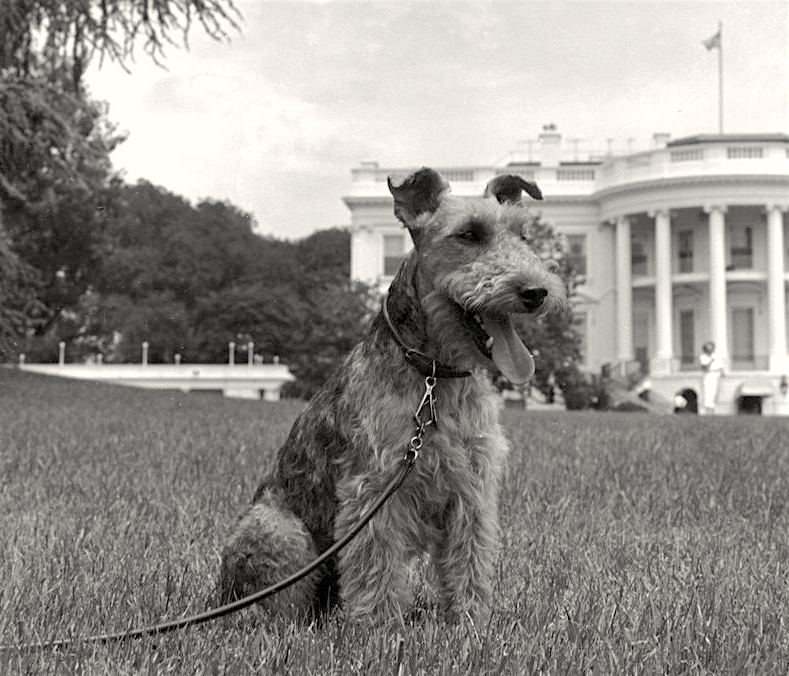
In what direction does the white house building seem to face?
toward the camera

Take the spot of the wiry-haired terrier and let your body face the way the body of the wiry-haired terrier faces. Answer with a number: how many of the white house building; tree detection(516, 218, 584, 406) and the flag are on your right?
0

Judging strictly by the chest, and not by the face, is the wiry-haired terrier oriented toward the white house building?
no

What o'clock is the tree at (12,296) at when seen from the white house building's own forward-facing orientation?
The tree is roughly at 1 o'clock from the white house building.

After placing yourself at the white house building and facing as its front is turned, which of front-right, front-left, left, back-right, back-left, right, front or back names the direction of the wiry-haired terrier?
front

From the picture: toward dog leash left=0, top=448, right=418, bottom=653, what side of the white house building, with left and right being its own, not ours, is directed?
front

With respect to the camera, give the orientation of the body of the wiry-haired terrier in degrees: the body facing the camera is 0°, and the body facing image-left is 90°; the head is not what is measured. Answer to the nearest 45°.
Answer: approximately 315°

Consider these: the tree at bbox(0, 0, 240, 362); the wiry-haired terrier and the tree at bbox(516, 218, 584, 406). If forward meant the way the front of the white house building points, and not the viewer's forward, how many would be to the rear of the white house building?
0

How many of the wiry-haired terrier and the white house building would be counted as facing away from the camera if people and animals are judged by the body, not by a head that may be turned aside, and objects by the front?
0

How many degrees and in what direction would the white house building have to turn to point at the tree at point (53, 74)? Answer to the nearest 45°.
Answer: approximately 45° to its right

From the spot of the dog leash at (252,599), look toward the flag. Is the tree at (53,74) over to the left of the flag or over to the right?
left
